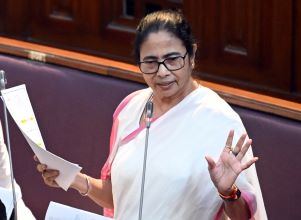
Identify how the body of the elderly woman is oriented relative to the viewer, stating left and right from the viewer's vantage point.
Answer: facing the viewer and to the left of the viewer

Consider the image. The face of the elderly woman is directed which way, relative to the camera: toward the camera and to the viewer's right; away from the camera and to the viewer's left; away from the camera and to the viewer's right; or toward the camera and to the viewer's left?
toward the camera and to the viewer's left

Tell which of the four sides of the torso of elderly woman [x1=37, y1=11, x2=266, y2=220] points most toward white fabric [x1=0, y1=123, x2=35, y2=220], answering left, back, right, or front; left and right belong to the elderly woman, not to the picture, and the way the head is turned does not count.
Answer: right

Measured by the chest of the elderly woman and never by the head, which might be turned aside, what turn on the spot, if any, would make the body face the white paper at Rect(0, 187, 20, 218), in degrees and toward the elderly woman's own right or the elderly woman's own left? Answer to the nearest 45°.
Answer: approximately 45° to the elderly woman's own right
